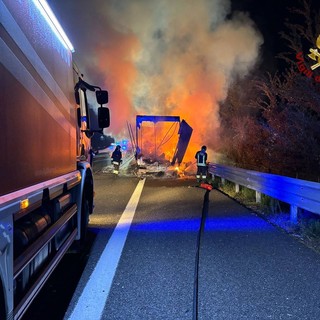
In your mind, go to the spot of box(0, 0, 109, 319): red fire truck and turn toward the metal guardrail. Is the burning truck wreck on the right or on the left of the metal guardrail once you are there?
left

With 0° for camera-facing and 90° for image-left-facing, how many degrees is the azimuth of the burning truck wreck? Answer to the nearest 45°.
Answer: approximately 180°

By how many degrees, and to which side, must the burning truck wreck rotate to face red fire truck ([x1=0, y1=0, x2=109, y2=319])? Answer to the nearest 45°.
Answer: approximately 180°

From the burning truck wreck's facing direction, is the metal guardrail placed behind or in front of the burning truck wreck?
behind
